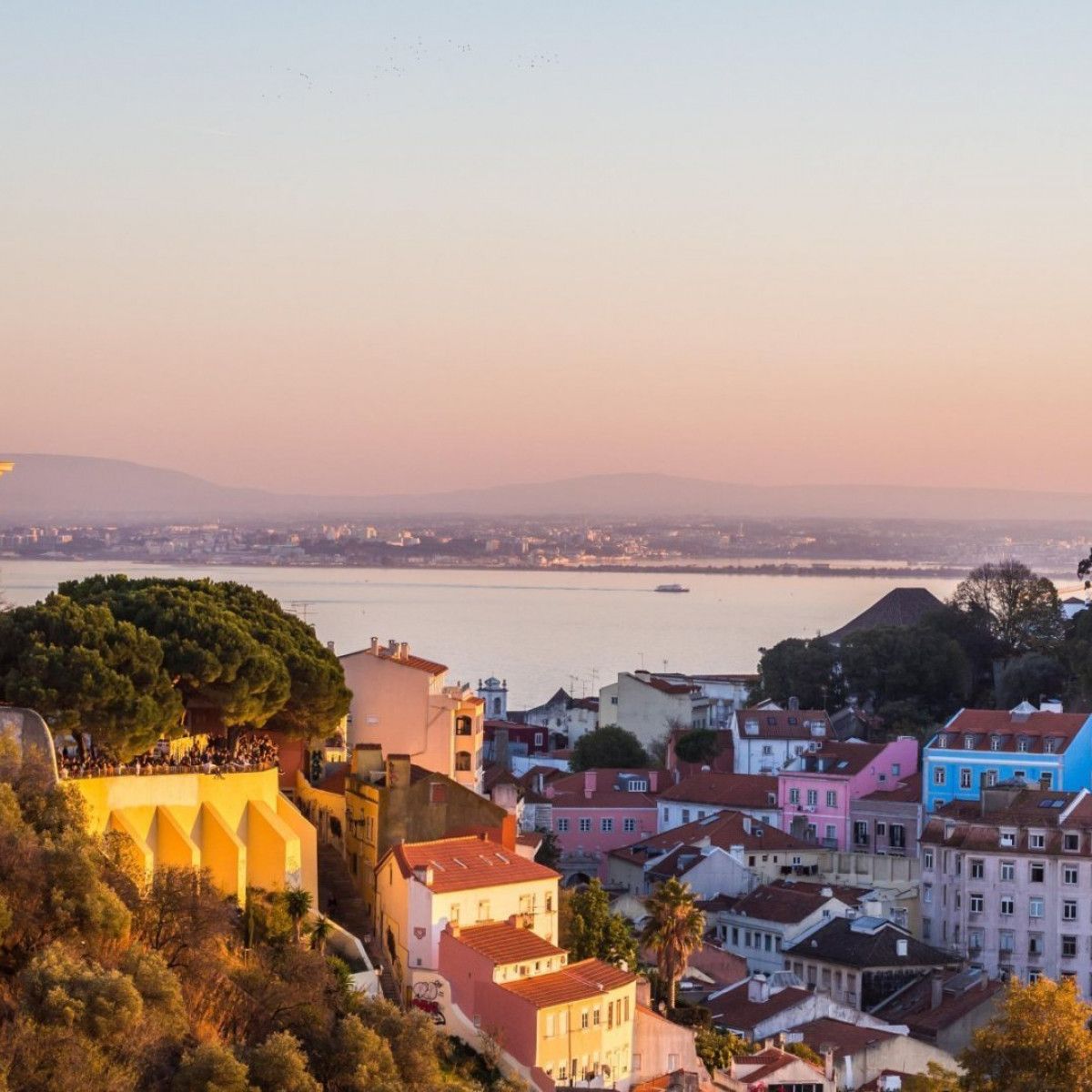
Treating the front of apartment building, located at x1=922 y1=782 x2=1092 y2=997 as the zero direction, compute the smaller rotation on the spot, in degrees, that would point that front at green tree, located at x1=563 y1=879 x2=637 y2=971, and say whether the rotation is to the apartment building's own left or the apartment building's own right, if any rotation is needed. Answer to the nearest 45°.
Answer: approximately 45° to the apartment building's own right

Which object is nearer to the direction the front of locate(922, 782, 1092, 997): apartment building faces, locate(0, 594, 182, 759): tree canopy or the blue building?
the tree canopy

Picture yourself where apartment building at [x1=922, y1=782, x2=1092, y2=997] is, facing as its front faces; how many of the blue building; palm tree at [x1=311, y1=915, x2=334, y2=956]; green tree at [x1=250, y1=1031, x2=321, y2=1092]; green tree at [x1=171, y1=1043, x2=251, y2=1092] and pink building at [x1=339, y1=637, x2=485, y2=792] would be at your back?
1

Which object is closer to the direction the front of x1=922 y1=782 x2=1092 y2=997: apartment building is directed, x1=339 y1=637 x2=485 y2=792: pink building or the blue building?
the pink building

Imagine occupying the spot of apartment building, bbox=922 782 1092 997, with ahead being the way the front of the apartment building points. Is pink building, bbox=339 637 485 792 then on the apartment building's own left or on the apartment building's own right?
on the apartment building's own right

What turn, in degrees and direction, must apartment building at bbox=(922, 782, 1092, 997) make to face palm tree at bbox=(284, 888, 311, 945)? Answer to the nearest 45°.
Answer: approximately 45° to its right

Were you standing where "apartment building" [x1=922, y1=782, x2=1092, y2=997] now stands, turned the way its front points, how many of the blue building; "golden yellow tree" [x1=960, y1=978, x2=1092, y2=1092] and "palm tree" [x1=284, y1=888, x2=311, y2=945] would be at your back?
1

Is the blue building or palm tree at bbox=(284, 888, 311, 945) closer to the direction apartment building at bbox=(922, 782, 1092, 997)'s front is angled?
the palm tree

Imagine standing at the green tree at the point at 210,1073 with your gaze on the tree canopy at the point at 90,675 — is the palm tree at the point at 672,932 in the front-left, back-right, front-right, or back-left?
front-right

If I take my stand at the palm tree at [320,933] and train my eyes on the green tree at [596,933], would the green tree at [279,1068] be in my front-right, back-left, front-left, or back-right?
back-right

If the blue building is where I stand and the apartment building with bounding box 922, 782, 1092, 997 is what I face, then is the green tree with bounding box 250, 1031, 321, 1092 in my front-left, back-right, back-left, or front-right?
front-right

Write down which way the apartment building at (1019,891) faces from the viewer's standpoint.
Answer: facing the viewer

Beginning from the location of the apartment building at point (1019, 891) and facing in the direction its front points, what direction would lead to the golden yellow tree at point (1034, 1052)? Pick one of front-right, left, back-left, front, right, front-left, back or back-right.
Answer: front

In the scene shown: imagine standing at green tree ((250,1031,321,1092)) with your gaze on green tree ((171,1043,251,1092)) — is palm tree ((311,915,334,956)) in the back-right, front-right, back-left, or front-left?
back-right

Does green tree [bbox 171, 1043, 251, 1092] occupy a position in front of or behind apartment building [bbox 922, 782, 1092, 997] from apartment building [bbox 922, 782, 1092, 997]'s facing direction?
in front

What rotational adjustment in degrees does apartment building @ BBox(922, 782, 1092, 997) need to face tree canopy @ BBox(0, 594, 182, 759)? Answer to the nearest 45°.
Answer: approximately 45° to its right
